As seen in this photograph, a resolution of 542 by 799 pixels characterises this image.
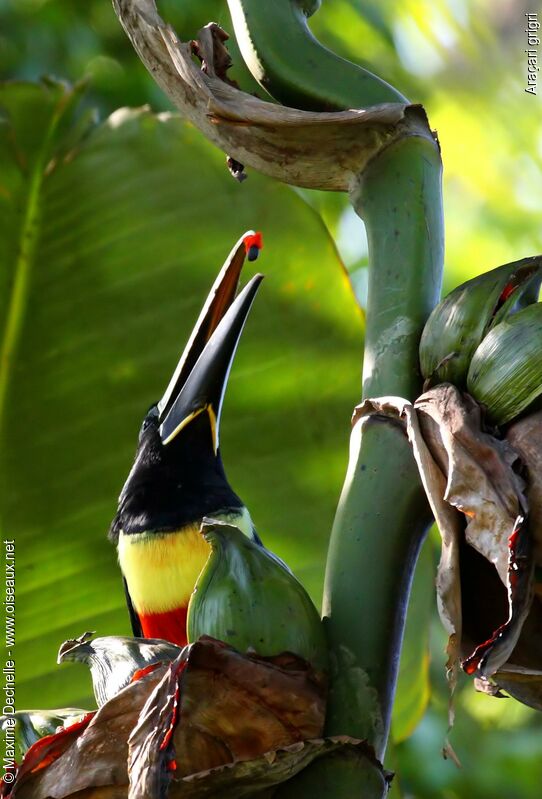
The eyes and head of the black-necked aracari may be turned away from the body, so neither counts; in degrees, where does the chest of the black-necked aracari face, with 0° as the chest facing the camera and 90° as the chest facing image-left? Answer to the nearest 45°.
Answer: approximately 315°
